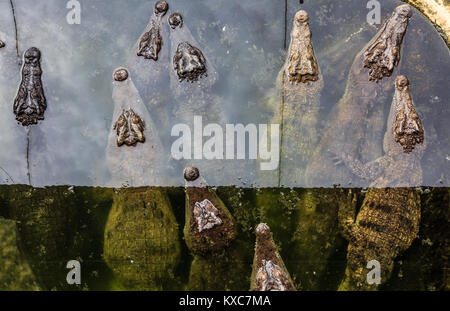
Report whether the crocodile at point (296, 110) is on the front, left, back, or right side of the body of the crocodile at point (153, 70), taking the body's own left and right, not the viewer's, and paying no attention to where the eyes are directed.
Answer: right

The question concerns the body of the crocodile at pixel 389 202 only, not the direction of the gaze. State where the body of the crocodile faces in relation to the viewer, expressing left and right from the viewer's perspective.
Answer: facing away from the viewer

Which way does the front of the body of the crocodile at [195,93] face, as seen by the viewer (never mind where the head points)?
away from the camera

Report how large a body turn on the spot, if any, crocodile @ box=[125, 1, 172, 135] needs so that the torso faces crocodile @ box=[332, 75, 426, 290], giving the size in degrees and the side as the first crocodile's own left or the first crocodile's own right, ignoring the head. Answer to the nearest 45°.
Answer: approximately 90° to the first crocodile's own right

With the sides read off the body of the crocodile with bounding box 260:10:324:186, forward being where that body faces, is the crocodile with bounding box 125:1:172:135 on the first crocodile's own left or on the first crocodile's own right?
on the first crocodile's own left

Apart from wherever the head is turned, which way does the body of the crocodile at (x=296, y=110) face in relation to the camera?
away from the camera

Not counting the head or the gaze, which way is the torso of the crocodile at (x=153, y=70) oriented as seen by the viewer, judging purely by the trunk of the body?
away from the camera

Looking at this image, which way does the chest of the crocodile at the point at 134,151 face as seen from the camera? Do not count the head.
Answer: away from the camera

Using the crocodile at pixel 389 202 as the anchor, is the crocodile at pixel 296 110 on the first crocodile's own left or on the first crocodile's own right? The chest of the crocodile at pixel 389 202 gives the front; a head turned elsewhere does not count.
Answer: on the first crocodile's own left

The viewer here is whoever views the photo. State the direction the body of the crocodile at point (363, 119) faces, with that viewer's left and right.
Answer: facing away from the viewer and to the right of the viewer

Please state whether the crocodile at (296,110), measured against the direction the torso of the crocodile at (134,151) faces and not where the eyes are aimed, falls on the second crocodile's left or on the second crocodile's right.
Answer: on the second crocodile's right
